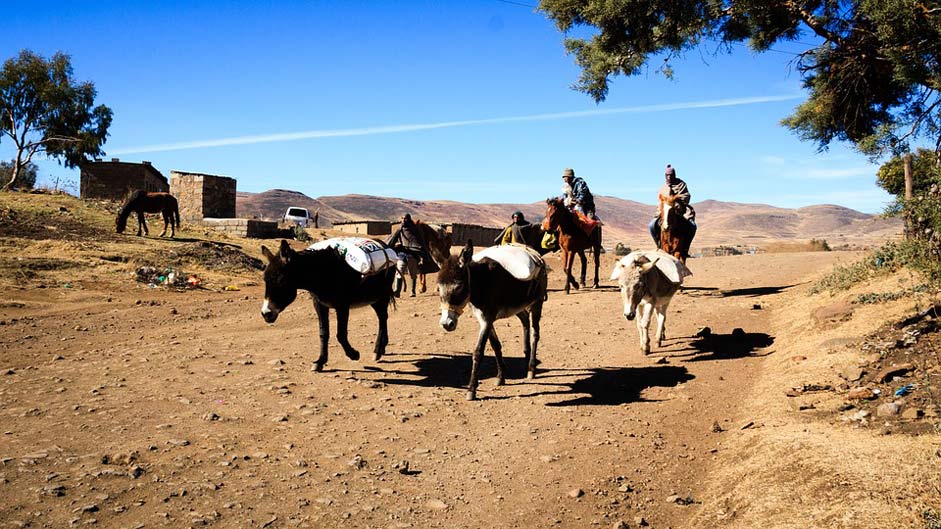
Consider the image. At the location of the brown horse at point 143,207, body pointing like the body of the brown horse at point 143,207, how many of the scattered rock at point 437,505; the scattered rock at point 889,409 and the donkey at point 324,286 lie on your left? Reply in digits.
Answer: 3

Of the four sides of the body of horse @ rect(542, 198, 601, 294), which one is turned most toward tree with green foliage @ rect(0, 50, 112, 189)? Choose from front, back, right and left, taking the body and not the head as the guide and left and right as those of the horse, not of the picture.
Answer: right

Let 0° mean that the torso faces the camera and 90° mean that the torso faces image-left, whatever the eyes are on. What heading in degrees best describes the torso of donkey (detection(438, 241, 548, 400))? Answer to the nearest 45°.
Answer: approximately 45°

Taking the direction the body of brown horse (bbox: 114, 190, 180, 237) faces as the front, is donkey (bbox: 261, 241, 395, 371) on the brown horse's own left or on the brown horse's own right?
on the brown horse's own left

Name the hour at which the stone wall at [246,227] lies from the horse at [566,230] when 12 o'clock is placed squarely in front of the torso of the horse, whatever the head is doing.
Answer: The stone wall is roughly at 3 o'clock from the horse.

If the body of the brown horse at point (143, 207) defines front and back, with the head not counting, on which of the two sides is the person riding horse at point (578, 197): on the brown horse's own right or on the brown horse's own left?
on the brown horse's own left

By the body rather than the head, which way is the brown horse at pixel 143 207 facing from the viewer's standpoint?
to the viewer's left

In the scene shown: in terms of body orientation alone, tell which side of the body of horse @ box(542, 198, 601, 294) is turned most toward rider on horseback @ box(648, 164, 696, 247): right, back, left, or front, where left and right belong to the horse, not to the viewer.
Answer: left

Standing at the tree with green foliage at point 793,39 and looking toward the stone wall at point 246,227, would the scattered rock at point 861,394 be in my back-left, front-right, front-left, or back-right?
back-left

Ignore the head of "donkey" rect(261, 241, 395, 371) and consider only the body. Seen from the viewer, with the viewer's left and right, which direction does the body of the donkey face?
facing the viewer and to the left of the viewer

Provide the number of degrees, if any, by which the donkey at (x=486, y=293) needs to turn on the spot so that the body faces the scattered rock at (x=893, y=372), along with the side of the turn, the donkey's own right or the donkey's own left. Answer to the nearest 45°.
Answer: approximately 135° to the donkey's own left

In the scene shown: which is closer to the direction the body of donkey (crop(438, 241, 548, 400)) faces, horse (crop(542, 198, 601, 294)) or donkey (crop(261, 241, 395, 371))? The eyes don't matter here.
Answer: the donkey

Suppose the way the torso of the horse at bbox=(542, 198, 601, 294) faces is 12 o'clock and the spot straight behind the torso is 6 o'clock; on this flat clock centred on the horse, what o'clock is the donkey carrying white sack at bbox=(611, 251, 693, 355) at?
The donkey carrying white sack is roughly at 10 o'clock from the horse.

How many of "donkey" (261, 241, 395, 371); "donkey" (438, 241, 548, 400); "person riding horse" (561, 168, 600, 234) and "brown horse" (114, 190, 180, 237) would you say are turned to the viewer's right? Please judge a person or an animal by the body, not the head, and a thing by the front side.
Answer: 0

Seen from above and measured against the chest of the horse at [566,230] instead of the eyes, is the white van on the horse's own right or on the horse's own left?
on the horse's own right

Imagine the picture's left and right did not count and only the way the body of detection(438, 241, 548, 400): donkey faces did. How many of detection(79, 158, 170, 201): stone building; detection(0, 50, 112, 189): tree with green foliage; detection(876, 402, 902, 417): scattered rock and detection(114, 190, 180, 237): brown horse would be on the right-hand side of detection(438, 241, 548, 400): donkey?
3
